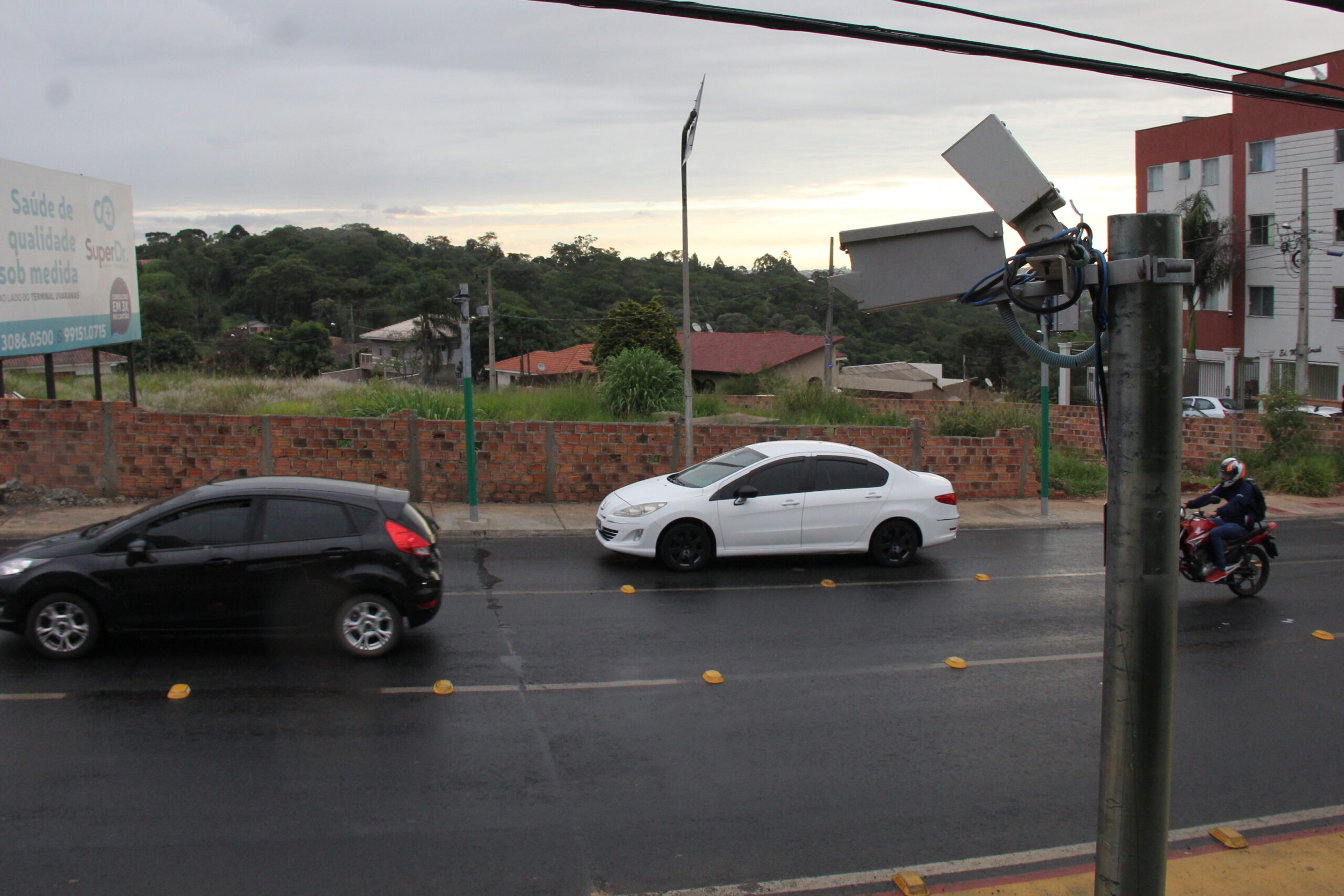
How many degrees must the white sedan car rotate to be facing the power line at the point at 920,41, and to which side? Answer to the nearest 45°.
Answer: approximately 90° to its left

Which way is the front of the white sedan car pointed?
to the viewer's left

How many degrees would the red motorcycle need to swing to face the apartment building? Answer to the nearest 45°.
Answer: approximately 90° to its right

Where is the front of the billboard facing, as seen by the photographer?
facing the viewer and to the right of the viewer

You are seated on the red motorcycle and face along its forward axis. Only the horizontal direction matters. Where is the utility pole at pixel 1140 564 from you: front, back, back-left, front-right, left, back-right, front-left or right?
left

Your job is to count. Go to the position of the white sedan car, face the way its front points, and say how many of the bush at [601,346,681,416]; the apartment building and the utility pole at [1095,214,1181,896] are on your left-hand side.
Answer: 1

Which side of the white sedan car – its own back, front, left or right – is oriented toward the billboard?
front

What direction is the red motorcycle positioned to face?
to the viewer's left

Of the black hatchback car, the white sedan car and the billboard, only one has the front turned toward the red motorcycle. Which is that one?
the billboard

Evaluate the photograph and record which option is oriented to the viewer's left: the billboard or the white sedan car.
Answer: the white sedan car

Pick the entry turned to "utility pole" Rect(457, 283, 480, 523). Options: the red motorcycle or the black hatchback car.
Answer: the red motorcycle

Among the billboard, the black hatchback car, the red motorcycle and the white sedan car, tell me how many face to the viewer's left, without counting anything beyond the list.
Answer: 3

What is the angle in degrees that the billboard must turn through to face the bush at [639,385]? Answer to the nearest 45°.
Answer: approximately 45° to its left

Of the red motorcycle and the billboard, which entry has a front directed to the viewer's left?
the red motorcycle
